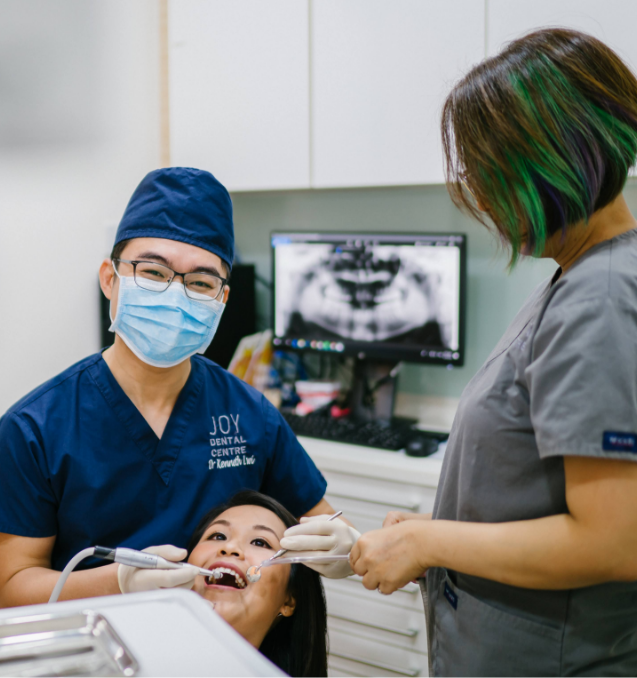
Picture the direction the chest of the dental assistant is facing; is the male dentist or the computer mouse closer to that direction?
the male dentist

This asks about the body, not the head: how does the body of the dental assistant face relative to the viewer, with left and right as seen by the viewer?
facing to the left of the viewer

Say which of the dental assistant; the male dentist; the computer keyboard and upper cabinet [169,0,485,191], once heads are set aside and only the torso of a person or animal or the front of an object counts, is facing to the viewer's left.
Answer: the dental assistant

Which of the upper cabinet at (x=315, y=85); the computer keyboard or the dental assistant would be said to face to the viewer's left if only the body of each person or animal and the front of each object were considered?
the dental assistant

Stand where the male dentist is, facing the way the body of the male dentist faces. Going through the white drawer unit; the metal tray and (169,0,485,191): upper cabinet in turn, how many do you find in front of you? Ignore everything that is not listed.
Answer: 1

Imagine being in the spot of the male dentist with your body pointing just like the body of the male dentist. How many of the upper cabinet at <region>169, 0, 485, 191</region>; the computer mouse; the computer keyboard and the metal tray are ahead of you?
1

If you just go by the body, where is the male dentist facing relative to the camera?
toward the camera

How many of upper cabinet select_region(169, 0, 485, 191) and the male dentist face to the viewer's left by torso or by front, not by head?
0

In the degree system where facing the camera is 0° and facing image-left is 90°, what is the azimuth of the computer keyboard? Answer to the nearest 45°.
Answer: approximately 0°

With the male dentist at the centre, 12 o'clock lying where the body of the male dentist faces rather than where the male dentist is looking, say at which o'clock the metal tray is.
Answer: The metal tray is roughly at 12 o'clock from the male dentist.
